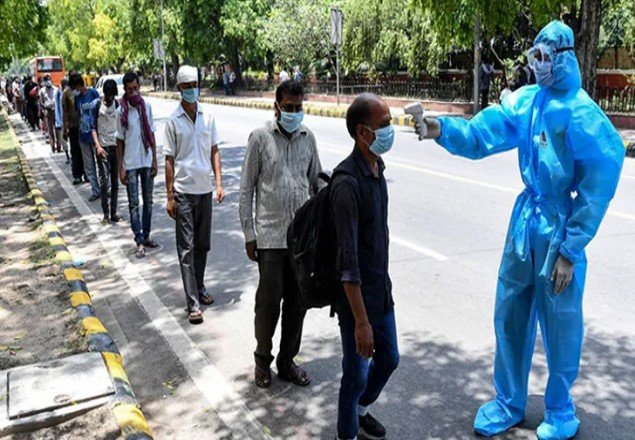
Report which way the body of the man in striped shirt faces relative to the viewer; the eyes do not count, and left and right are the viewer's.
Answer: facing the viewer and to the right of the viewer

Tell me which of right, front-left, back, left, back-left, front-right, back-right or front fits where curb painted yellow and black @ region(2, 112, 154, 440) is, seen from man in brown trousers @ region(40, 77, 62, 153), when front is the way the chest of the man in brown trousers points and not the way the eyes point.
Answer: front

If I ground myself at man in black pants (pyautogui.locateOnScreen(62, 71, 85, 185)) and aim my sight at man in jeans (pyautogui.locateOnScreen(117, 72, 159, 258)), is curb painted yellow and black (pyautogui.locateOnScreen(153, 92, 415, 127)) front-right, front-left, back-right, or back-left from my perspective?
back-left

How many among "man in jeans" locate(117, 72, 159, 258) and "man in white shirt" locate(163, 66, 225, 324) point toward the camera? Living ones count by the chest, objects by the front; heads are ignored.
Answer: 2

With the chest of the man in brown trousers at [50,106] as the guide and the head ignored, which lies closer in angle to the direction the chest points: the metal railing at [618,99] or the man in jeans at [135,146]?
the man in jeans

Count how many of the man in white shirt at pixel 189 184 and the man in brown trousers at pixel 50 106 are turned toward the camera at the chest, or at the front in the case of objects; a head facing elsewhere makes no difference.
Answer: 2

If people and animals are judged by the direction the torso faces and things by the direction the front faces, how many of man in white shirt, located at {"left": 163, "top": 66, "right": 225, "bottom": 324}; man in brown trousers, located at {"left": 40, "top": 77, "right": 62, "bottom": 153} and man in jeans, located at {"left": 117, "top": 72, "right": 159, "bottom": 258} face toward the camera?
3

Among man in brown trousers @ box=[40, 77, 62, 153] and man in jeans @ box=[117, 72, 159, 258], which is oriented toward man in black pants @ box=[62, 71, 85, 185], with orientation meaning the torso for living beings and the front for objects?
man in brown trousers @ box=[40, 77, 62, 153]

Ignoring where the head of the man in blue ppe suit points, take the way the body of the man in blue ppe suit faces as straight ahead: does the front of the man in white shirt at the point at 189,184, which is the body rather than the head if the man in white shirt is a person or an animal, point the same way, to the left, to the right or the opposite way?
to the left

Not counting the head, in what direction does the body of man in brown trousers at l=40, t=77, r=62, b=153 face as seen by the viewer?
toward the camera

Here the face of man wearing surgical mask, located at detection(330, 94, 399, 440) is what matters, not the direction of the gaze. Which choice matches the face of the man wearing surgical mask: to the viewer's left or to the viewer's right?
to the viewer's right

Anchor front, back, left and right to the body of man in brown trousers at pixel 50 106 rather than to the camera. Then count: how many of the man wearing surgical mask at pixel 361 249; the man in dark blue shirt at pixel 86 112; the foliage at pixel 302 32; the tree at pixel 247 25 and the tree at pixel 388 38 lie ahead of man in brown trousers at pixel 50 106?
2

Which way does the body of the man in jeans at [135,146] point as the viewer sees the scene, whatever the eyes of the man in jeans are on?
toward the camera

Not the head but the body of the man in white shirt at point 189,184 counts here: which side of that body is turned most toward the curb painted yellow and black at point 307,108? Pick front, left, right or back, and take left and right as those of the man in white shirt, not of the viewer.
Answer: back

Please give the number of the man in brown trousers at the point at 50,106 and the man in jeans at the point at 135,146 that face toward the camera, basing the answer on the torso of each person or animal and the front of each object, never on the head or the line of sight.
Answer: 2

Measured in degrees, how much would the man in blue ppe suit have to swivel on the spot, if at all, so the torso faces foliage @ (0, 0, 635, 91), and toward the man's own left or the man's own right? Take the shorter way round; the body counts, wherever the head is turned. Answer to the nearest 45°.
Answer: approximately 135° to the man's own right

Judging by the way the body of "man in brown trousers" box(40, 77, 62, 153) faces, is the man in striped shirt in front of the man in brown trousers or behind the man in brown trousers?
in front

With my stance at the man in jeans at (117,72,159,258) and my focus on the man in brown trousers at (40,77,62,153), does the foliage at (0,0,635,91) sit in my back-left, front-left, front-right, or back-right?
front-right

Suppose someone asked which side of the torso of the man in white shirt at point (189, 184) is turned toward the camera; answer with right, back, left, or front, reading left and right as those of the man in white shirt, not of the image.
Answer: front

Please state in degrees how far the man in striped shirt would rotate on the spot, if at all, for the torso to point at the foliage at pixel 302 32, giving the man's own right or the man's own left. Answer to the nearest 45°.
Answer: approximately 135° to the man's own left

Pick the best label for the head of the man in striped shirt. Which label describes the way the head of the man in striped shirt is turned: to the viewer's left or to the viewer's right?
to the viewer's right
